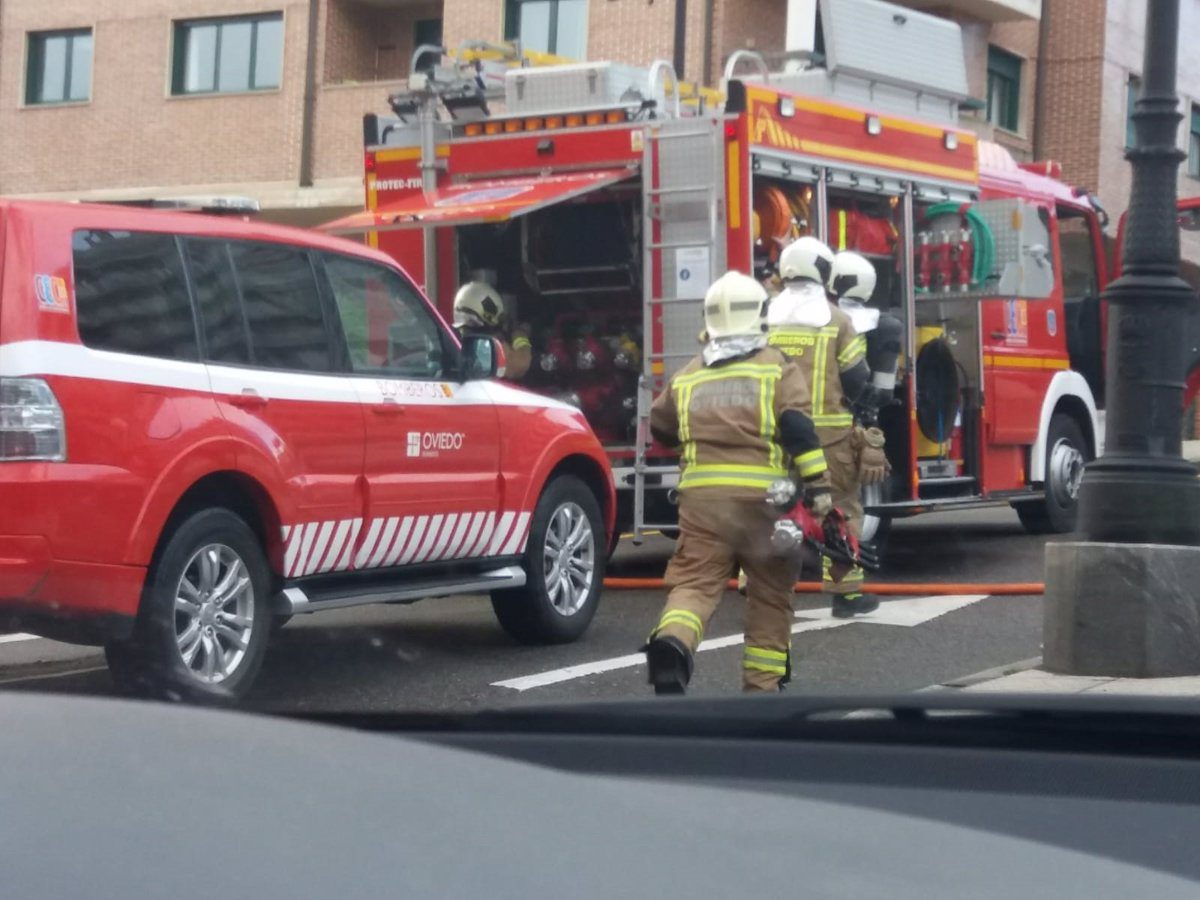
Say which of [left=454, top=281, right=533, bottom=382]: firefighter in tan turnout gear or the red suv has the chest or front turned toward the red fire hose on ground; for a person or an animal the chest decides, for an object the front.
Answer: the red suv

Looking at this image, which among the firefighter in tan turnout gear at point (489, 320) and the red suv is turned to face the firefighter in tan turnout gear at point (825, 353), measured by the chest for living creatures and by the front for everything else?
the red suv

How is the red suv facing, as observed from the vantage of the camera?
facing away from the viewer and to the right of the viewer

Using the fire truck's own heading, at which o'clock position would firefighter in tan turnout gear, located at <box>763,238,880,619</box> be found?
The firefighter in tan turnout gear is roughly at 4 o'clock from the fire truck.

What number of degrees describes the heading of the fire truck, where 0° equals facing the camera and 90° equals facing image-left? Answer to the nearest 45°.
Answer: approximately 225°

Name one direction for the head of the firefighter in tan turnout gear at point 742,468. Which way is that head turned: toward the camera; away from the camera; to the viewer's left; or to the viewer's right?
away from the camera

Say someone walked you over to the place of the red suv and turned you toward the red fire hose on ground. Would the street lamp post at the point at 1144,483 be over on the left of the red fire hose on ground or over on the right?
right
